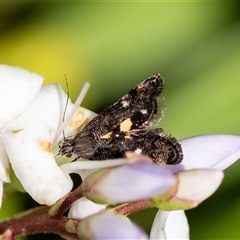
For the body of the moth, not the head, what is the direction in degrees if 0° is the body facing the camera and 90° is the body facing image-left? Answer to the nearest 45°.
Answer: approximately 90°
